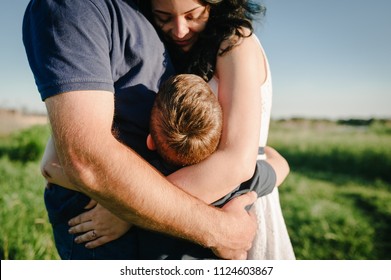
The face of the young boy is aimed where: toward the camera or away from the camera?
away from the camera

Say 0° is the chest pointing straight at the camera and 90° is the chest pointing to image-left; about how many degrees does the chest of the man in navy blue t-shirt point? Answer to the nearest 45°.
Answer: approximately 270°

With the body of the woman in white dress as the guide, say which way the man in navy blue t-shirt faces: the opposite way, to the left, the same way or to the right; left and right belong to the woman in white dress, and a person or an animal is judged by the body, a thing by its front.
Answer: the opposite way

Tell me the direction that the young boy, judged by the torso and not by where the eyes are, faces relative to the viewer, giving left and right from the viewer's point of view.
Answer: facing away from the viewer

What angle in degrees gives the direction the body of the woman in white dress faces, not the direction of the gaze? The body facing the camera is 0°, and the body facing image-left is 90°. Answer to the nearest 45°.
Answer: approximately 90°

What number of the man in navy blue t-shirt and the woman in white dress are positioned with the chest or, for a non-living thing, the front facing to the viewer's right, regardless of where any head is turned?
1
